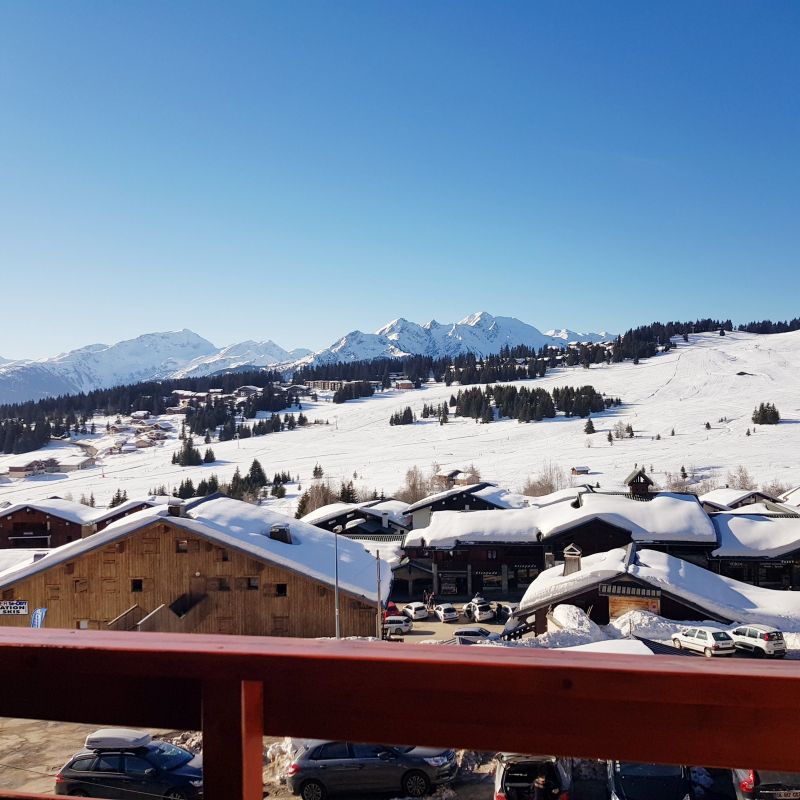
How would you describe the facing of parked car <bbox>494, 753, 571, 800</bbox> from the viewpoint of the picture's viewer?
facing away from the viewer

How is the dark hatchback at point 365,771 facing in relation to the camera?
to the viewer's right

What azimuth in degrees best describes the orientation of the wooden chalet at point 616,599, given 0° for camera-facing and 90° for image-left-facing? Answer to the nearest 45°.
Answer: approximately 0°

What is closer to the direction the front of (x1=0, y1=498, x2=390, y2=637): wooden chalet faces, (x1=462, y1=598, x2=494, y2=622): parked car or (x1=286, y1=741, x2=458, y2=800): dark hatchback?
the dark hatchback

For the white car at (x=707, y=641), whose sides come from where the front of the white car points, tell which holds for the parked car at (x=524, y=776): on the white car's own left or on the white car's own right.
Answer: on the white car's own left

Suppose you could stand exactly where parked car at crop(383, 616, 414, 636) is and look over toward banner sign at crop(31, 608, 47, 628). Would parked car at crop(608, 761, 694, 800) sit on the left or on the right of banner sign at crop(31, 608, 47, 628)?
left

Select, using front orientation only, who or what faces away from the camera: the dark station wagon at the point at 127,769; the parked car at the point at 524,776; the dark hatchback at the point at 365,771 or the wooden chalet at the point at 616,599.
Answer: the parked car

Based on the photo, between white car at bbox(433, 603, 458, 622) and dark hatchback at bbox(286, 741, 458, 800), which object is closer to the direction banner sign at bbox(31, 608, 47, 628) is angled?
the dark hatchback

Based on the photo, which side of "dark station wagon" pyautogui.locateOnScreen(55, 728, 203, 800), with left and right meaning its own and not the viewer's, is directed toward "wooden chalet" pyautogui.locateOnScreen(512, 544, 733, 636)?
left

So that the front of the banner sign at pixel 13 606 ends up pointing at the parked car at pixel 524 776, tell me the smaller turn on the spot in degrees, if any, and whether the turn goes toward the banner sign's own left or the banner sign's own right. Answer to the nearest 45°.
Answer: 0° — it already faces it

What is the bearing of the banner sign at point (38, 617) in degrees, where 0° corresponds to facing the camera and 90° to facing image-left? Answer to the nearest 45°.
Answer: approximately 0°
